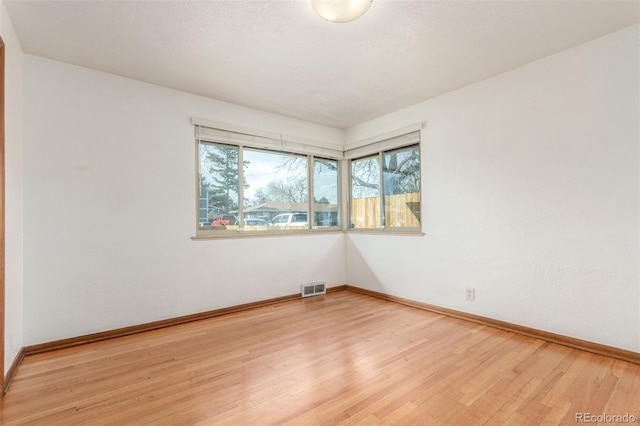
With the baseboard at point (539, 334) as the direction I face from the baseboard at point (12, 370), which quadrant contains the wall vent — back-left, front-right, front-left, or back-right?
front-left

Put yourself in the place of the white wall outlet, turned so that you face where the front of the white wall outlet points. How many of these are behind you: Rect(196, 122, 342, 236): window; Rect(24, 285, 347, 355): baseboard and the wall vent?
0

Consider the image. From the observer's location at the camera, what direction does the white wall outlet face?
facing the viewer and to the left of the viewer

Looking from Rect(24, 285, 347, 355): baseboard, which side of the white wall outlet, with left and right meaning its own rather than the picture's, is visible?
front

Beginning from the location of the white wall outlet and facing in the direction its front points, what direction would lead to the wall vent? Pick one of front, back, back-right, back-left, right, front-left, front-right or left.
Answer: front-right

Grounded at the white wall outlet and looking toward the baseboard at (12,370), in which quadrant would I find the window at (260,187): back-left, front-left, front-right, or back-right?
front-right

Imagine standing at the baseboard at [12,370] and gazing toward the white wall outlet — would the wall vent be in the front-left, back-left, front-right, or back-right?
front-left

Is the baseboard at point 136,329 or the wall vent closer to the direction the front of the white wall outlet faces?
the baseboard

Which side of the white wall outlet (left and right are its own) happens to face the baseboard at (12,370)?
front

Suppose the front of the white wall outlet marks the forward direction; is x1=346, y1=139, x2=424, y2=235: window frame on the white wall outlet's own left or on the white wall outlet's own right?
on the white wall outlet's own right
